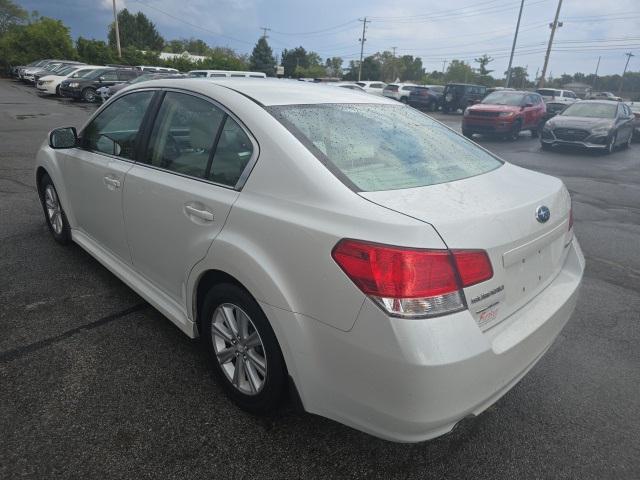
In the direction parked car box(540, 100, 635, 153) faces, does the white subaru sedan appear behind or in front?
in front

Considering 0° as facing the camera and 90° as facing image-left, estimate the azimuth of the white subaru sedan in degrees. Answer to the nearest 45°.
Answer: approximately 135°

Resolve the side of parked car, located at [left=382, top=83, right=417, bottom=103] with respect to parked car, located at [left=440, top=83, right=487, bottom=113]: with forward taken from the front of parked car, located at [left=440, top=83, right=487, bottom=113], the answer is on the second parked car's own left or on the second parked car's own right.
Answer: on the second parked car's own right

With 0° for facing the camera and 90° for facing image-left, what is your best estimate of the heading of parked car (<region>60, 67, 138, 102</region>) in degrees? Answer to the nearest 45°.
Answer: approximately 45°

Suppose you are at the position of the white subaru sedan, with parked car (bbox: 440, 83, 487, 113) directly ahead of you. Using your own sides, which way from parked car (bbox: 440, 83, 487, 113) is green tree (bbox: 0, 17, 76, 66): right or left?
left

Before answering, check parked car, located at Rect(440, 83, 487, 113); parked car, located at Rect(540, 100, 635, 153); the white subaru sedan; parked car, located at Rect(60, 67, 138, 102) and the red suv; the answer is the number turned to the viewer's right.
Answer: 0

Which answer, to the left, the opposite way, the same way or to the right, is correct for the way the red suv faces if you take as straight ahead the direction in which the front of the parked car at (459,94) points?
the same way

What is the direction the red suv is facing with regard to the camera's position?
facing the viewer and to the left of the viewer

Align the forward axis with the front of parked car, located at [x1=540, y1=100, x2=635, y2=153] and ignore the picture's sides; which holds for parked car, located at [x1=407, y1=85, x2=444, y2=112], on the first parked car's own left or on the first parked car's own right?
on the first parked car's own right

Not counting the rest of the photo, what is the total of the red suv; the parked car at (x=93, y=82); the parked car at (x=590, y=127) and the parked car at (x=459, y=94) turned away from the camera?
0

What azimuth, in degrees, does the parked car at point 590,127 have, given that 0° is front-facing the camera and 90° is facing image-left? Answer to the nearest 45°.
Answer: approximately 45°

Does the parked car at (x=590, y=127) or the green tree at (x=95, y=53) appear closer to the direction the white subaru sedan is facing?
the green tree

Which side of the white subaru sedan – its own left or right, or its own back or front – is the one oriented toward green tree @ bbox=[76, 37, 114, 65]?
front

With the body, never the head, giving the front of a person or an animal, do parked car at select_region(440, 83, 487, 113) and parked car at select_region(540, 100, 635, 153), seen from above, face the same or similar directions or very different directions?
same or similar directions

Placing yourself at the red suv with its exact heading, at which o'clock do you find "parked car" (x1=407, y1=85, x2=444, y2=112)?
The parked car is roughly at 4 o'clock from the red suv.
